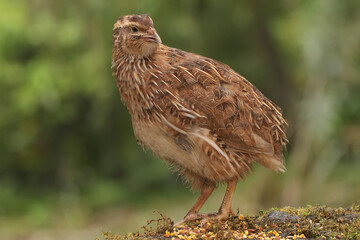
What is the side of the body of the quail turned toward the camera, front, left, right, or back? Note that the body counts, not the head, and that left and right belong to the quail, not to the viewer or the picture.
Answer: left
